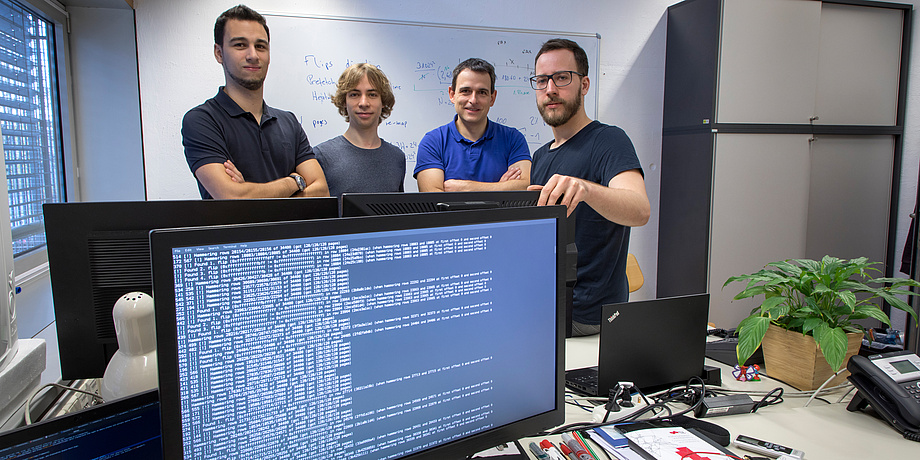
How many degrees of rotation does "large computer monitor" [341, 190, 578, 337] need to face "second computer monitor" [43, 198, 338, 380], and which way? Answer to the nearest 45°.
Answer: approximately 90° to its left

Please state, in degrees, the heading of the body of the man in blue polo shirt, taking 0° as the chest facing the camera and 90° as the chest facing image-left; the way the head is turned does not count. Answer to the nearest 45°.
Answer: approximately 0°

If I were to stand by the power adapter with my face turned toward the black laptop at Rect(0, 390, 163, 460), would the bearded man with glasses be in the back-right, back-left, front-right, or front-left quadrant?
back-right

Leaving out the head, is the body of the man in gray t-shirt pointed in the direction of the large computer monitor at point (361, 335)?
yes

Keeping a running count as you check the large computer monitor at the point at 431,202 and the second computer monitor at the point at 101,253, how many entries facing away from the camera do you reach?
2

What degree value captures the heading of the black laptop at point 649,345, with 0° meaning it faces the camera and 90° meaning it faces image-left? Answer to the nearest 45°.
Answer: approximately 135°

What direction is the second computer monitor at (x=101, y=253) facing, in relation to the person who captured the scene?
facing away from the viewer

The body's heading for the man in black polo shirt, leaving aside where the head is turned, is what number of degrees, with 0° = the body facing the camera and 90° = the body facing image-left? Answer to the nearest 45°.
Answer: approximately 315°

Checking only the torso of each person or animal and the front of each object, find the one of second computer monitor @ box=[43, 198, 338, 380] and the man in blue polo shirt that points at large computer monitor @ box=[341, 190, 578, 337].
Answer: the man in blue polo shirt
